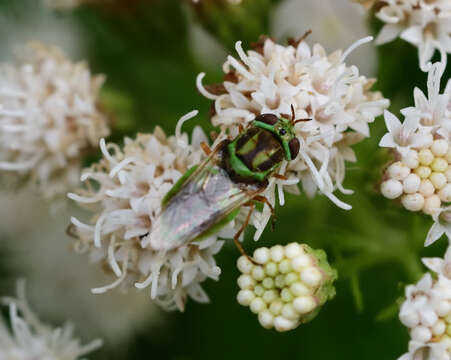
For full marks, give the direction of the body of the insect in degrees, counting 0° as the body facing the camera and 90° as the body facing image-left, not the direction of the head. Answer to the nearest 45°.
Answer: approximately 225°

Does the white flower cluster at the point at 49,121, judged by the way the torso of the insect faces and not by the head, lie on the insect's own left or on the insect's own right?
on the insect's own left

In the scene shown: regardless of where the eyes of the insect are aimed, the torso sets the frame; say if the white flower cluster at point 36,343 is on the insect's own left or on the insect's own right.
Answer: on the insect's own left

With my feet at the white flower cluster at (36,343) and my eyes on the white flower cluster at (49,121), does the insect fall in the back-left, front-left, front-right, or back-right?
front-right

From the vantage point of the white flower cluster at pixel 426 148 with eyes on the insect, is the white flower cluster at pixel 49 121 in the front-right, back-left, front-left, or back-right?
front-right
